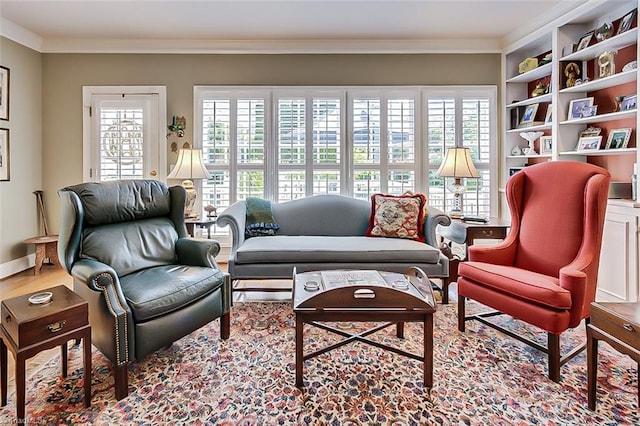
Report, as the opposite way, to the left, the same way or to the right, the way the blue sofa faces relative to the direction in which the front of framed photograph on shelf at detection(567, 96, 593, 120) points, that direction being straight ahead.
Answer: to the left

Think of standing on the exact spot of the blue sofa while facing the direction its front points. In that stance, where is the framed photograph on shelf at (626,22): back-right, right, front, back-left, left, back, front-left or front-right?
left

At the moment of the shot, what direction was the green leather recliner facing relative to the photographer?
facing the viewer and to the right of the viewer

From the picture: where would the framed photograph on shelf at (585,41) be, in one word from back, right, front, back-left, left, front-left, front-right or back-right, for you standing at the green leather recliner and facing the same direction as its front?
front-left

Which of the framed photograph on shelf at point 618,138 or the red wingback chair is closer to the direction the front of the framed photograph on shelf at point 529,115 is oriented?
the red wingback chair

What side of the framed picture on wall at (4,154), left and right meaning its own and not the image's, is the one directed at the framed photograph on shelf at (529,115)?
front

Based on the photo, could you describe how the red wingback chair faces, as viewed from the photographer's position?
facing the viewer and to the left of the viewer

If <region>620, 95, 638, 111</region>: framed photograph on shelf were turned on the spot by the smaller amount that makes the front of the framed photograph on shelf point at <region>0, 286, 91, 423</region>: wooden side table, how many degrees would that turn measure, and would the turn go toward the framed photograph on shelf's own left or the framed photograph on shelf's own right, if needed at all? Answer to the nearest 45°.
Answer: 0° — it already faces it

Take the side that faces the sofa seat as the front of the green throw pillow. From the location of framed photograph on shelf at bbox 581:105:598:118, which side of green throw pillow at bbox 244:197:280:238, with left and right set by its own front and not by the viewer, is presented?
left

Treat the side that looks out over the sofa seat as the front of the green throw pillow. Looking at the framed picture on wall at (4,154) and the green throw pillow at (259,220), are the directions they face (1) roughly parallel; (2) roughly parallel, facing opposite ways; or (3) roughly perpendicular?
roughly perpendicular

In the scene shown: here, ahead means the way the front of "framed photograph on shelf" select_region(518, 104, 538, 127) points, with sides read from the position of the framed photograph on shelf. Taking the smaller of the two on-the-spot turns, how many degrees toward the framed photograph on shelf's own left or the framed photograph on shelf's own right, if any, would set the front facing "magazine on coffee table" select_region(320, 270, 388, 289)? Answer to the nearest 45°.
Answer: approximately 45° to the framed photograph on shelf's own left

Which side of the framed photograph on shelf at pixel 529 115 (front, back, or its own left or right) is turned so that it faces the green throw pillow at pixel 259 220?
front

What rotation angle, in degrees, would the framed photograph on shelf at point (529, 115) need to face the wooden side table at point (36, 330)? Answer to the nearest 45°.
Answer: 0° — it already faces it
